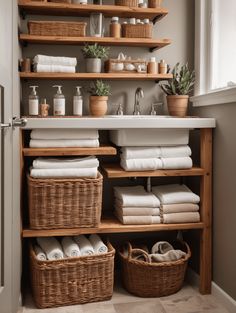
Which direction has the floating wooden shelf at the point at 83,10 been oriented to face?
toward the camera

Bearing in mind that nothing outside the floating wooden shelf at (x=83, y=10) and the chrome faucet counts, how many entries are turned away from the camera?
0

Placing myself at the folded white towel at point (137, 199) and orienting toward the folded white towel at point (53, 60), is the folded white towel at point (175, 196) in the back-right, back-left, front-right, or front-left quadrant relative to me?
back-right

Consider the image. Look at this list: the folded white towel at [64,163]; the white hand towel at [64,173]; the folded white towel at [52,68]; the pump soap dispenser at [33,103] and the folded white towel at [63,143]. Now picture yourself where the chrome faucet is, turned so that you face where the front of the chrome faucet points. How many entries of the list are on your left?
0

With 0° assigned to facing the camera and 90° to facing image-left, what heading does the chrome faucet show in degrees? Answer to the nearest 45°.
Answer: approximately 315°

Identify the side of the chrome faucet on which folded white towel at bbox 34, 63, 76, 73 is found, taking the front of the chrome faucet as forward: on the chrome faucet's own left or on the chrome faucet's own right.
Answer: on the chrome faucet's own right

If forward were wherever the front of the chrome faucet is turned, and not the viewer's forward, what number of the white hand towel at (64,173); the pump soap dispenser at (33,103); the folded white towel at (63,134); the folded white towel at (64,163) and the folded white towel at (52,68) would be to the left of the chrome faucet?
0

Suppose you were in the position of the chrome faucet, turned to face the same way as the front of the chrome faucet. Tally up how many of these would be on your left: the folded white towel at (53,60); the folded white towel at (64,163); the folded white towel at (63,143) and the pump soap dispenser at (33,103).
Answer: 0
